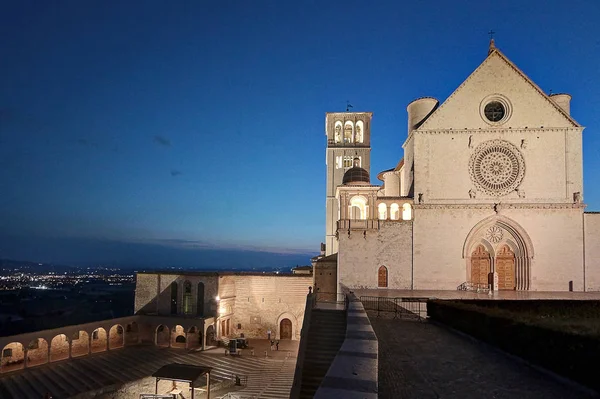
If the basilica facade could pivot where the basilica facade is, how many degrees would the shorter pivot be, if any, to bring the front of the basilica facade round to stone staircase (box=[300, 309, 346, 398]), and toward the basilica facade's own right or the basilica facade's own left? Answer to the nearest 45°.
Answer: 0° — it already faces it

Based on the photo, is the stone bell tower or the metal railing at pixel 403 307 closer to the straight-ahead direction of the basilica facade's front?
the metal railing

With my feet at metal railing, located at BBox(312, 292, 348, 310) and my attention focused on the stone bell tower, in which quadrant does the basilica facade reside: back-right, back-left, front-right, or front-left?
front-right

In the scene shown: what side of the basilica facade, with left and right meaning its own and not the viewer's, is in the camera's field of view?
front

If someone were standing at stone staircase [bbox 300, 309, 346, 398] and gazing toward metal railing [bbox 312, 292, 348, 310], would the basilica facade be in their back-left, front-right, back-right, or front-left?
front-right

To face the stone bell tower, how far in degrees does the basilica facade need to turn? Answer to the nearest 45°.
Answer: approximately 135° to its right

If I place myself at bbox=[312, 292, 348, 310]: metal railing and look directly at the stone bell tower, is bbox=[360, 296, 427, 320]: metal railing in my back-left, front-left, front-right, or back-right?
back-right

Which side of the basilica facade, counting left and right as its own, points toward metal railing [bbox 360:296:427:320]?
front
